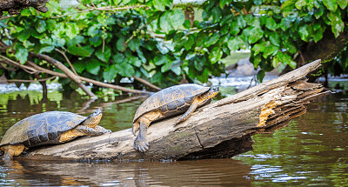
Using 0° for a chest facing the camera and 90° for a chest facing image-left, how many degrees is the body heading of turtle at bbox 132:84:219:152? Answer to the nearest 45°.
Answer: approximately 270°

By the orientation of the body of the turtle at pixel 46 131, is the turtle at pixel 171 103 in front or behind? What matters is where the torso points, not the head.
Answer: in front

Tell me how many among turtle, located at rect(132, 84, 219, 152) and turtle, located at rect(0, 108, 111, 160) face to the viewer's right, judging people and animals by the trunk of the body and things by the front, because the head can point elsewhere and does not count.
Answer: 2

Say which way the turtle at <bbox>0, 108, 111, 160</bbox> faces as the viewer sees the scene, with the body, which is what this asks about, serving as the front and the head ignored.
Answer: to the viewer's right

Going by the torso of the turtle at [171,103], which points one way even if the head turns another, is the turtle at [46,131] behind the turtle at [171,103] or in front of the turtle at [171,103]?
behind
